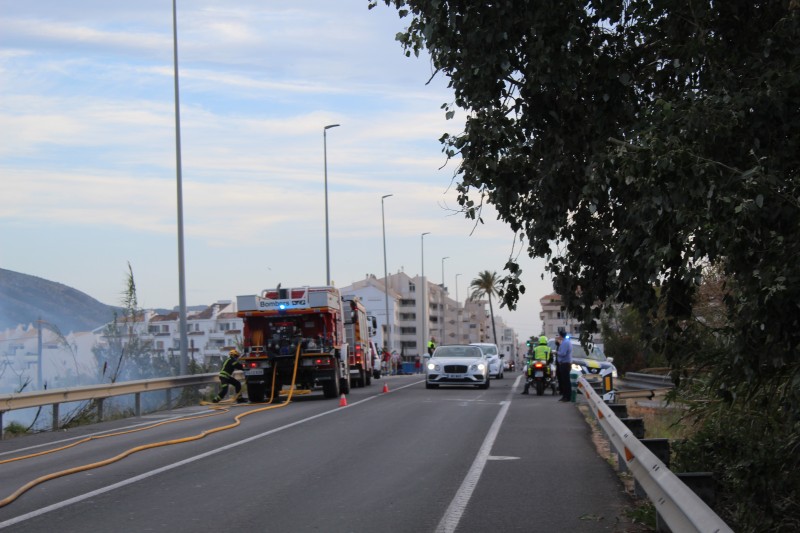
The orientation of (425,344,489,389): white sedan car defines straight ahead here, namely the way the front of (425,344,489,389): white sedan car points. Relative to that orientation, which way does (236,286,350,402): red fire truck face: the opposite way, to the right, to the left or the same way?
the opposite way

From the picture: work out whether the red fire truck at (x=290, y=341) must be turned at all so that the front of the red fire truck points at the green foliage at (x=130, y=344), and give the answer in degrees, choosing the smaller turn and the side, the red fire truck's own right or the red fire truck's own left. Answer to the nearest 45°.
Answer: approximately 45° to the red fire truck's own left

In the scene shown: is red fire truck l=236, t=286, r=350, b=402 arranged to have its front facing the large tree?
no

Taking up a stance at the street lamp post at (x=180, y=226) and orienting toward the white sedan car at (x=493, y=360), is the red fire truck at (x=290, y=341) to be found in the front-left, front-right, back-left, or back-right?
front-right

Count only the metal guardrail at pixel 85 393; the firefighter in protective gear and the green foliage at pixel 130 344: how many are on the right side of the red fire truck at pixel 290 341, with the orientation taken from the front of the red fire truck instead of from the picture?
0

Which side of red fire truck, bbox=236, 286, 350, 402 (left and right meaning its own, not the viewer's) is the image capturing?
back

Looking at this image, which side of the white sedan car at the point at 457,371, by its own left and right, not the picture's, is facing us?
front

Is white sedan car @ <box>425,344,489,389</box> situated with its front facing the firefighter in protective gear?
no

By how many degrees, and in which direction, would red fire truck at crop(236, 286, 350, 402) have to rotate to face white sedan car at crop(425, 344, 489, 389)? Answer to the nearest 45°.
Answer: approximately 45° to its right

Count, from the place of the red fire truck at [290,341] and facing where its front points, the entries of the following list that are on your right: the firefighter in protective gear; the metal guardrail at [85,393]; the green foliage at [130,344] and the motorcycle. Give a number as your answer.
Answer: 1
